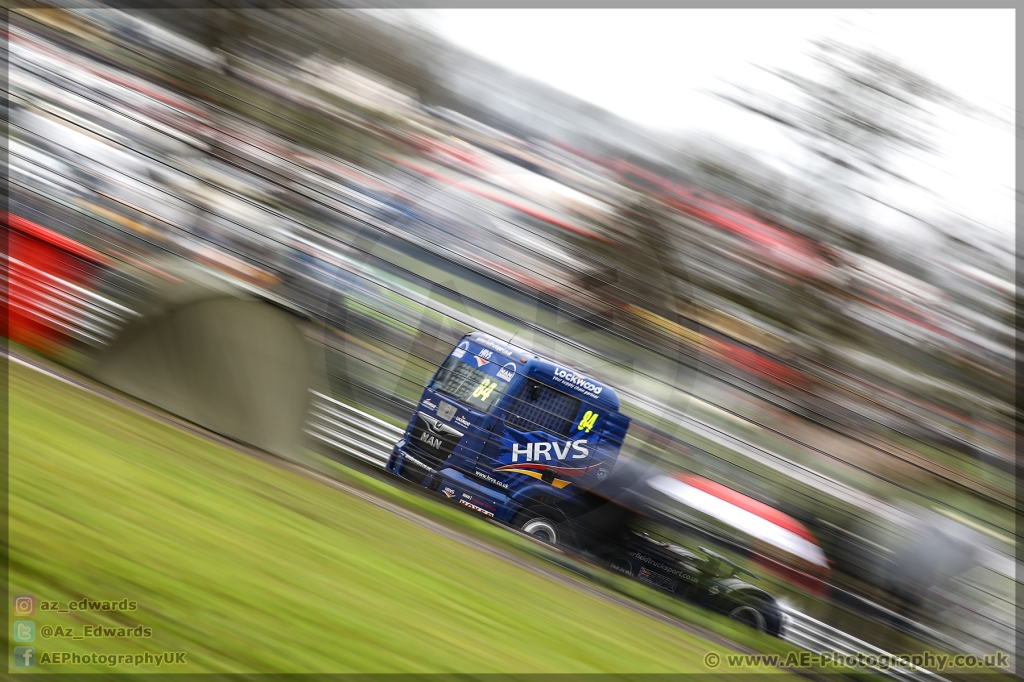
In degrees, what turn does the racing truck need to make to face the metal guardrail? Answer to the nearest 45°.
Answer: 0° — it already faces it

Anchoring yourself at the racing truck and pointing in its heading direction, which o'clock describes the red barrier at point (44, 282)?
The red barrier is roughly at 1 o'clock from the racing truck.

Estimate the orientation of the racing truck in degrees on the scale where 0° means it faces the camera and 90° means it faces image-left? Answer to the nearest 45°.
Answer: approximately 45°
